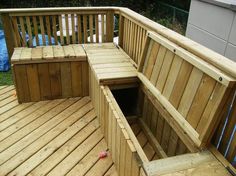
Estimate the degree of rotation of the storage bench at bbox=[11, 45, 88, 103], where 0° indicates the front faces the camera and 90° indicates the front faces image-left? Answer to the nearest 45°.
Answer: approximately 0°
